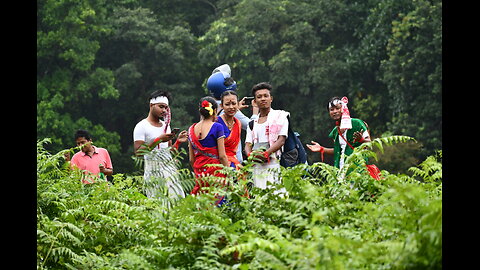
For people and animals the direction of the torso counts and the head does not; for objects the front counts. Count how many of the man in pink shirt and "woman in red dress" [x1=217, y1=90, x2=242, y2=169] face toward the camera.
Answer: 2

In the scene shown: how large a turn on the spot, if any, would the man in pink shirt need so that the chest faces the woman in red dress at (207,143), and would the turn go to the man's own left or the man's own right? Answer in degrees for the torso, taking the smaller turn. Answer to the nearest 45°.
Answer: approximately 45° to the man's own left

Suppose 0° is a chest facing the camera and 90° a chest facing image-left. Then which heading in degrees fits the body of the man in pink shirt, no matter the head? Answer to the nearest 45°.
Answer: approximately 0°

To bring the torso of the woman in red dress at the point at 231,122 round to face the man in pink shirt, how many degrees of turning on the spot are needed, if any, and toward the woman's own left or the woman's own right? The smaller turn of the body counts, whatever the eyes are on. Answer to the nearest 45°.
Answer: approximately 135° to the woman's own right

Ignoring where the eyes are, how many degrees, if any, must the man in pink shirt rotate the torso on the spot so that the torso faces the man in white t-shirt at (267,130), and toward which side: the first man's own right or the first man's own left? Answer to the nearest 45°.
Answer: approximately 45° to the first man's own left

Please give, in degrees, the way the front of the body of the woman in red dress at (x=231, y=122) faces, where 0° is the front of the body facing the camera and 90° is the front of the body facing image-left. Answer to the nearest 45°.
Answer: approximately 0°

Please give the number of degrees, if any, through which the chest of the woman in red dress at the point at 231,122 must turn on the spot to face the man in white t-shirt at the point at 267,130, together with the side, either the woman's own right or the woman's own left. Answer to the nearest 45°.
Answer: approximately 90° to the woman's own left
